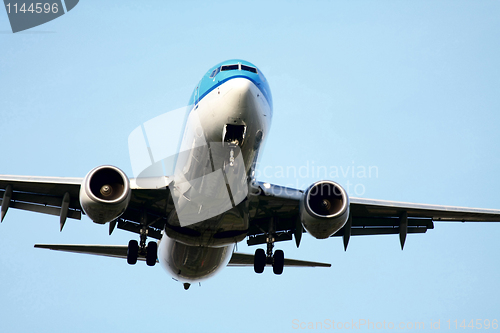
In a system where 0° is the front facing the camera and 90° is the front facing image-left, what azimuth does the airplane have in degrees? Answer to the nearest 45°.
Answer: approximately 0°
